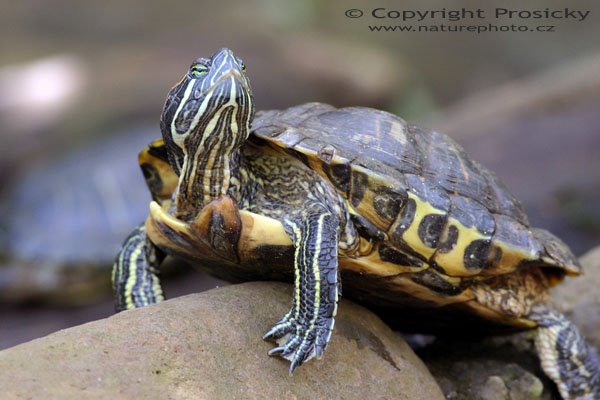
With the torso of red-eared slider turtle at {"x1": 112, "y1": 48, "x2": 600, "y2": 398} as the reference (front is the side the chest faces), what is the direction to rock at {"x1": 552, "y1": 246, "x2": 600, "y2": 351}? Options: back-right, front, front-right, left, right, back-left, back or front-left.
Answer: back

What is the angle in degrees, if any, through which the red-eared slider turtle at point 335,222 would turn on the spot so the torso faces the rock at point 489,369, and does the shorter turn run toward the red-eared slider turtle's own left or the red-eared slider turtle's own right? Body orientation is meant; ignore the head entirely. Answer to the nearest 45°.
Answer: approximately 135° to the red-eared slider turtle's own left

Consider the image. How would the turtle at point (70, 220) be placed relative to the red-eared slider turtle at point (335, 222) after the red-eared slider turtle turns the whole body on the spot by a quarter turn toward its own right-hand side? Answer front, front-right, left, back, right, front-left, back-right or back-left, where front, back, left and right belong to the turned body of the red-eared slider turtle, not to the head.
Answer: front

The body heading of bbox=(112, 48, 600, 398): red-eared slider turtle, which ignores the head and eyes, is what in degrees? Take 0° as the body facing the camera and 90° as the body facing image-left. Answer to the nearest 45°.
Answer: approximately 45°
